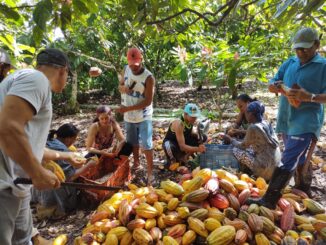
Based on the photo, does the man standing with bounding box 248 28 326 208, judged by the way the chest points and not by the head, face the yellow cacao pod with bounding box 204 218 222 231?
yes

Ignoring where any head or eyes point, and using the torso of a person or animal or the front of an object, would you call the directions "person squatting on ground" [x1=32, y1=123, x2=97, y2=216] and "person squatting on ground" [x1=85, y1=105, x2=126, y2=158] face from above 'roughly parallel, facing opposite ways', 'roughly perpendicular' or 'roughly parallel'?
roughly perpendicular

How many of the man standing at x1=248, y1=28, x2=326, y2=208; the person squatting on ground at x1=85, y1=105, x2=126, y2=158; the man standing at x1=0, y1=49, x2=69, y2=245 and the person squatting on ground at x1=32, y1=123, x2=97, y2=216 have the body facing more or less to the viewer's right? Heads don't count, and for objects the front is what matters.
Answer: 2

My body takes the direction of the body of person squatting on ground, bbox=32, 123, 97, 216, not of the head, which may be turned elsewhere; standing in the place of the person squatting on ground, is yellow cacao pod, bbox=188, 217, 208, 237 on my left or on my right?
on my right

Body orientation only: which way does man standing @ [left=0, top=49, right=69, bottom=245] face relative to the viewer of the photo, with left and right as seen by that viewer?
facing to the right of the viewer

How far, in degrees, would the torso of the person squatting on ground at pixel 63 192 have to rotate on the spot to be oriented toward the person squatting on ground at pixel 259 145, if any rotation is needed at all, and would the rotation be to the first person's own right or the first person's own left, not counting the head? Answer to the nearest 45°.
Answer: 0° — they already face them

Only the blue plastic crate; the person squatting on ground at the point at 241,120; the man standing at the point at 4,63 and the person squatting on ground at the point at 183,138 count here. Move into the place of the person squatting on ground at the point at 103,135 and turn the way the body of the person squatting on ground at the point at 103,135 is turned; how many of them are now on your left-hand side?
3

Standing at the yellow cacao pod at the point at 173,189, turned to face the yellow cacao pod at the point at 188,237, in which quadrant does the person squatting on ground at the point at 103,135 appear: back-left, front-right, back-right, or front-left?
back-right

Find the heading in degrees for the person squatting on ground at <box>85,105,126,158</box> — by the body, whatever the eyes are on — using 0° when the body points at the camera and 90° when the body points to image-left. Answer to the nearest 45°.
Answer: approximately 0°

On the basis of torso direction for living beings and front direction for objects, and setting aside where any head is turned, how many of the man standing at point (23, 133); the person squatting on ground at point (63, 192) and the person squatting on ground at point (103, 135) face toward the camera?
1

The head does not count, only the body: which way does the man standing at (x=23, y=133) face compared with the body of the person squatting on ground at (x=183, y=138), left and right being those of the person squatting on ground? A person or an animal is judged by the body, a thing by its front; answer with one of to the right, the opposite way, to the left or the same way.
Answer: to the left

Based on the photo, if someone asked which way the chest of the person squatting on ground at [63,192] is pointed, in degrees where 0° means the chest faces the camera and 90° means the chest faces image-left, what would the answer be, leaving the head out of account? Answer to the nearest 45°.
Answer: approximately 270°

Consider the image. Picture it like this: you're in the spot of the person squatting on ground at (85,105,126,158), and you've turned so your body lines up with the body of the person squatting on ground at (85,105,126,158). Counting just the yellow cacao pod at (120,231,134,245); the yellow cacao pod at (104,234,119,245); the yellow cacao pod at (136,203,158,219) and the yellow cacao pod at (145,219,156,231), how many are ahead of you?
4

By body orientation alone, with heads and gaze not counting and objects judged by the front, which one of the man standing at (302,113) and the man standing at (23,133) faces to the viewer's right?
the man standing at (23,133)
